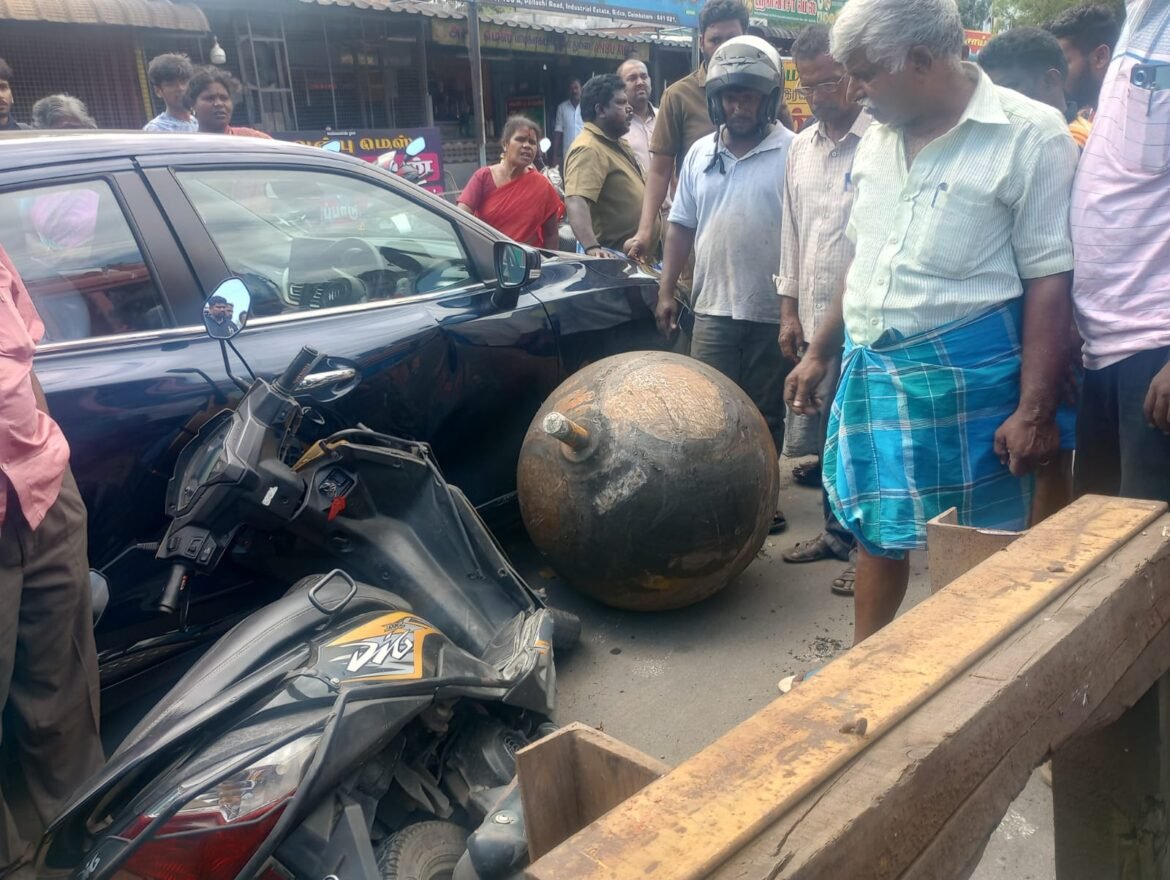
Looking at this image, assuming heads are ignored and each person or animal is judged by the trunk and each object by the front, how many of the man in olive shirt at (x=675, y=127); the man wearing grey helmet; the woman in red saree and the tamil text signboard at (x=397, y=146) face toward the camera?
4

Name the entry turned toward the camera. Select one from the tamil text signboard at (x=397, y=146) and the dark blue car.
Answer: the tamil text signboard

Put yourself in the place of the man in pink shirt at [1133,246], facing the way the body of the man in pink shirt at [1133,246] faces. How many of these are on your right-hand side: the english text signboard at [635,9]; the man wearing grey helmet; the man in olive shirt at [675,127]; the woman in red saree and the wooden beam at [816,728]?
4

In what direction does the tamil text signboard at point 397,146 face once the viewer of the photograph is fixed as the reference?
facing the viewer

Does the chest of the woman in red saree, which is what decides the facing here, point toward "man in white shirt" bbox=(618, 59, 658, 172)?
no

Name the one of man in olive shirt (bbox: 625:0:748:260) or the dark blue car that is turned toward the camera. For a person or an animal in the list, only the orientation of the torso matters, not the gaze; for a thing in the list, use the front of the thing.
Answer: the man in olive shirt

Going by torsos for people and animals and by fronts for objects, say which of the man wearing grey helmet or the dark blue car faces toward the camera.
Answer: the man wearing grey helmet

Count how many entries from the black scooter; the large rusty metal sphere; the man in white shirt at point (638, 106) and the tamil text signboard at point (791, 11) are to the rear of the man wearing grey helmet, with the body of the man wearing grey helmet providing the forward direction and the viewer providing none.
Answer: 2

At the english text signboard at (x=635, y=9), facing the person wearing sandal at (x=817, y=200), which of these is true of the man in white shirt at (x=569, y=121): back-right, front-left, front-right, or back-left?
front-right

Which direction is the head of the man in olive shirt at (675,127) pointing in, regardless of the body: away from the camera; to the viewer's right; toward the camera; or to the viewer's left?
toward the camera

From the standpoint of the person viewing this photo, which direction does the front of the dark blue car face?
facing away from the viewer and to the right of the viewer

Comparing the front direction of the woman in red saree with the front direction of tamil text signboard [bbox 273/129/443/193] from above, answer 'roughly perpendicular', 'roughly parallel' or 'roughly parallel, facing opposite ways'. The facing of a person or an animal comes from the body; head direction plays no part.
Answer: roughly parallel

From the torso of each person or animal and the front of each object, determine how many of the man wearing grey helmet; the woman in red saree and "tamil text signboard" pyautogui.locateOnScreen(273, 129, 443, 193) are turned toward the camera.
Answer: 3

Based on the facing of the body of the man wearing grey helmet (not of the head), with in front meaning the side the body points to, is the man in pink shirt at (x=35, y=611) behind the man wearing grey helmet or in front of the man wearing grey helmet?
in front

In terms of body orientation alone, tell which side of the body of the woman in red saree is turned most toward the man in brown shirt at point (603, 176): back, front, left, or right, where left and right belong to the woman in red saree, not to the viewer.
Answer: left

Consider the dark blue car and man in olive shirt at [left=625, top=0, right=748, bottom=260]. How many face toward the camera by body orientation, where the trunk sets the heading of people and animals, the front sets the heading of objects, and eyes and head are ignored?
1

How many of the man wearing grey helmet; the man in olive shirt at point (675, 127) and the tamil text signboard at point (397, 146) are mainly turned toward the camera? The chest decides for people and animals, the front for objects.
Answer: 3

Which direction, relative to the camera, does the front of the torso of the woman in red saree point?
toward the camera

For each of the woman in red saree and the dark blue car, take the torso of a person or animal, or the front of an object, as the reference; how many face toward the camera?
1

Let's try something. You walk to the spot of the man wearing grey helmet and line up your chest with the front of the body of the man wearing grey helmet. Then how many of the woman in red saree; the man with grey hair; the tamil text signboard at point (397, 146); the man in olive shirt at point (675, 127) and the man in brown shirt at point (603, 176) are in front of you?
1

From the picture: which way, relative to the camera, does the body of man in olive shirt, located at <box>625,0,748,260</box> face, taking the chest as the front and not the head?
toward the camera
